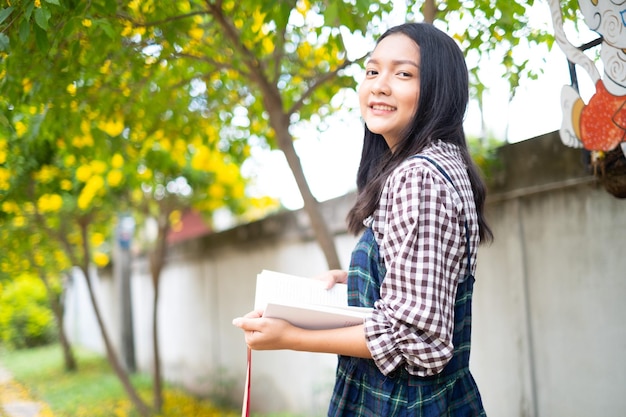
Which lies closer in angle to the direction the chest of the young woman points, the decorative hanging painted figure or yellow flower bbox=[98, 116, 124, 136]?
the yellow flower

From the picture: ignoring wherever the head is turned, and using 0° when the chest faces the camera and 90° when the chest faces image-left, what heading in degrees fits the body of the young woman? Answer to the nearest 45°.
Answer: approximately 90°

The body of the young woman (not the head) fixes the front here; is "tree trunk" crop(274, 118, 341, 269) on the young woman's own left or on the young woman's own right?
on the young woman's own right

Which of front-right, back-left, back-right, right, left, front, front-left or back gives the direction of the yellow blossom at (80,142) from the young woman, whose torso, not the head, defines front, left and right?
front-right

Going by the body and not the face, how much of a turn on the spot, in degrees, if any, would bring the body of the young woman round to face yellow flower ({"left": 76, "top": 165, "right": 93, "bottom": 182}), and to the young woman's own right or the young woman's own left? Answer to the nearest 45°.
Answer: approximately 45° to the young woman's own right

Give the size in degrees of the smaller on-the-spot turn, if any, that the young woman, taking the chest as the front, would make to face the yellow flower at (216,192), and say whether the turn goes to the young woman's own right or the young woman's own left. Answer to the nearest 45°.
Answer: approximately 90° to the young woman's own right

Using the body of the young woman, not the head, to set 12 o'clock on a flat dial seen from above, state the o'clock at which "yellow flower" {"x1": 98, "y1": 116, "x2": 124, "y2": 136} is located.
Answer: The yellow flower is roughly at 2 o'clock from the young woman.

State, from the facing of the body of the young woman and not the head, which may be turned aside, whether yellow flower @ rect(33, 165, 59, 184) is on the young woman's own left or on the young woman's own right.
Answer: on the young woman's own right

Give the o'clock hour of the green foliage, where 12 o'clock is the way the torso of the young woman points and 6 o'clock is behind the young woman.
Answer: The green foliage is roughly at 2 o'clock from the young woman.

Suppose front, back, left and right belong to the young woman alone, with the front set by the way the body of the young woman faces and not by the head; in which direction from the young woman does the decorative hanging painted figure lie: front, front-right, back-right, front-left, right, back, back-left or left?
back-right

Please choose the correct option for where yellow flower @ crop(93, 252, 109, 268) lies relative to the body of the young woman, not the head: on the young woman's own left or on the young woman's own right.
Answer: on the young woman's own right

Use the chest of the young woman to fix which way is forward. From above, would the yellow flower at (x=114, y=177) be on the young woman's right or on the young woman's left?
on the young woman's right
